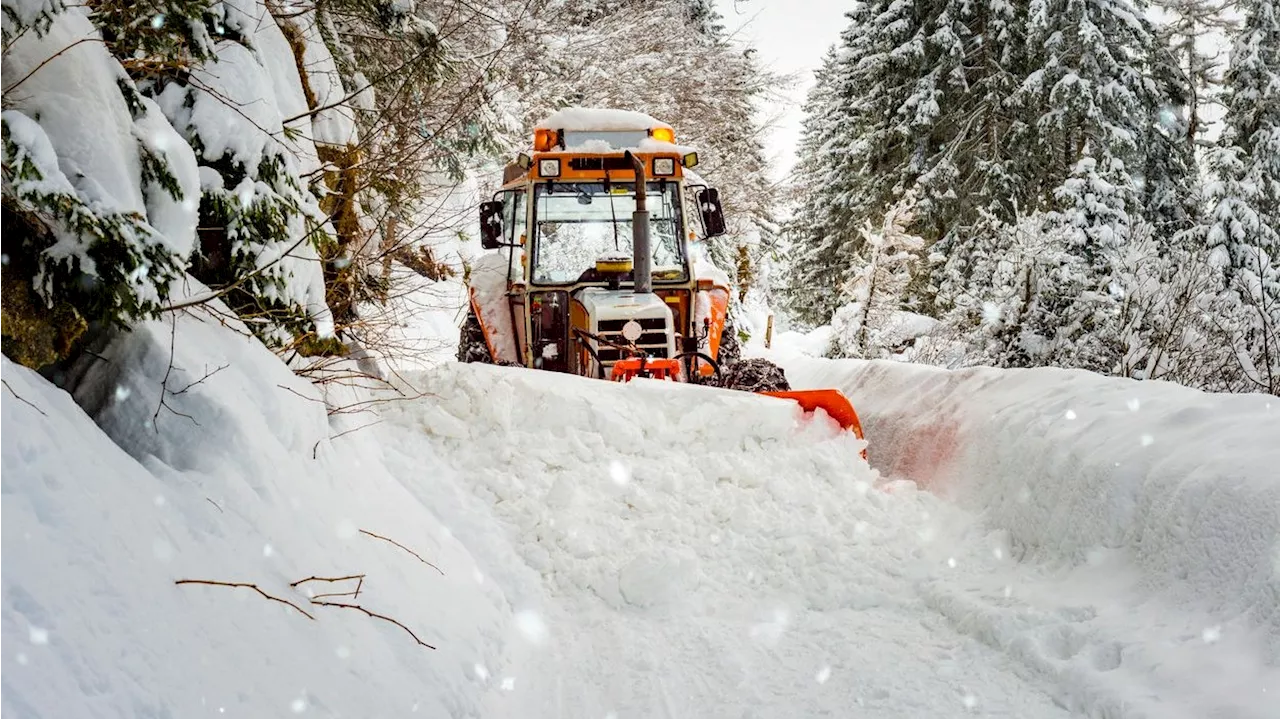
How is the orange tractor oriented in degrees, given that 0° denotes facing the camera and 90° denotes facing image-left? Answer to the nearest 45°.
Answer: approximately 0°

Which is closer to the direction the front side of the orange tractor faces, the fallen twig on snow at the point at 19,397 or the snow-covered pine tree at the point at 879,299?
the fallen twig on snow

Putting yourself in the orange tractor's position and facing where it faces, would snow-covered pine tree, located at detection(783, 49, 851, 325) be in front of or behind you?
behind

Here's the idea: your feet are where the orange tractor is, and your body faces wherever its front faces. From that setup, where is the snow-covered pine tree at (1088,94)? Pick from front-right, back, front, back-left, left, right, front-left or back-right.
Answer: back-left

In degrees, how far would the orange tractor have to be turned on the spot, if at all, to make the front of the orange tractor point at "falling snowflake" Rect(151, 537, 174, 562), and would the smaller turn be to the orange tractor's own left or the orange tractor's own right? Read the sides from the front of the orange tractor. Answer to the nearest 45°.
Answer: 0° — it already faces it

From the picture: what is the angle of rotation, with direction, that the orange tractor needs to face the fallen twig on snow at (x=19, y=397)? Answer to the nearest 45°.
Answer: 0° — it already faces it

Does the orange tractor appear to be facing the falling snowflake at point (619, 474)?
yes

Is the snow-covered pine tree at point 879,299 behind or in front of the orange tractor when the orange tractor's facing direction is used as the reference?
behind

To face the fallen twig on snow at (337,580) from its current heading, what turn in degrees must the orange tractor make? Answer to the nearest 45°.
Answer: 0° — it already faces it
